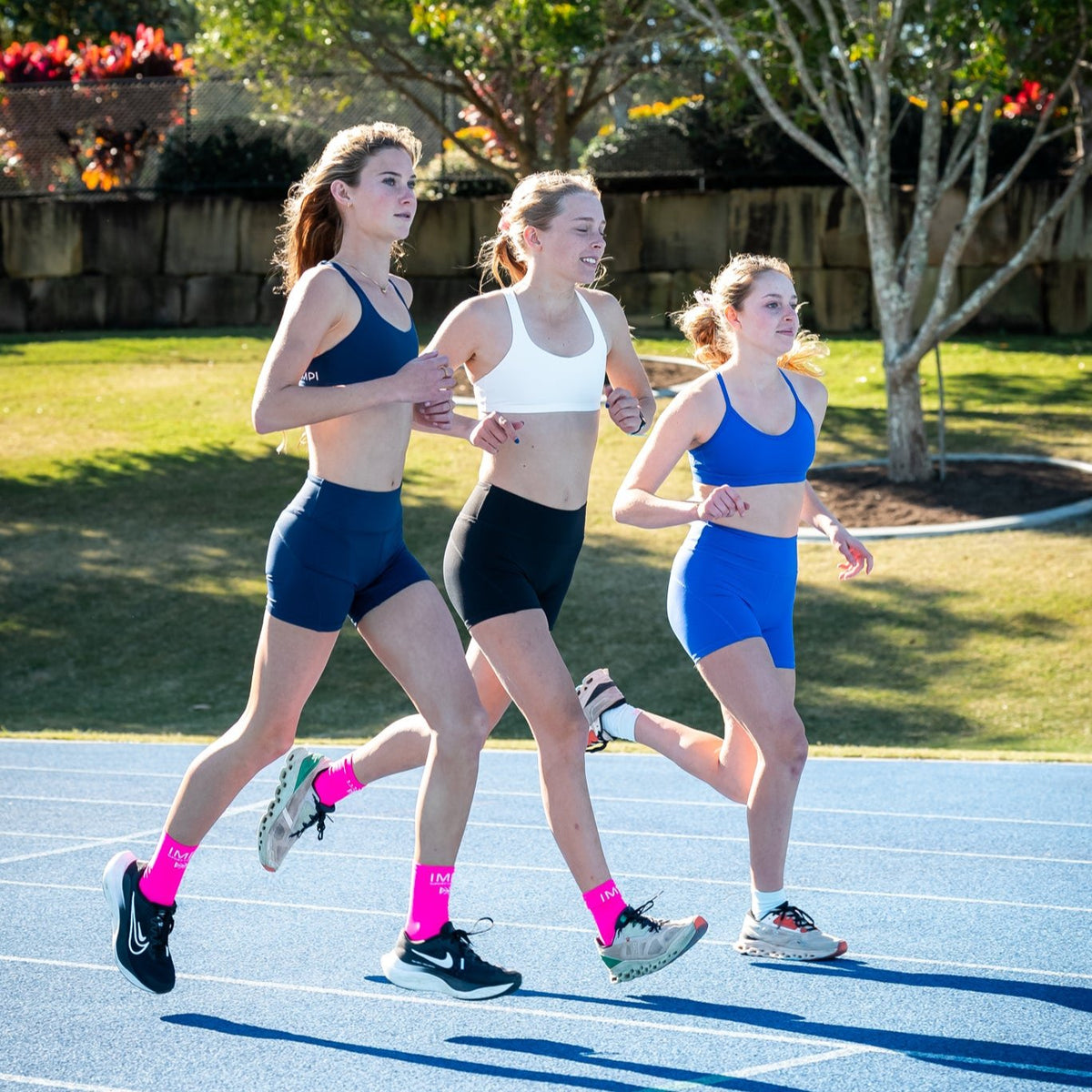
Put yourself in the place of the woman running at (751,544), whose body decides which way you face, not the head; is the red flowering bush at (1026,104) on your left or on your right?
on your left

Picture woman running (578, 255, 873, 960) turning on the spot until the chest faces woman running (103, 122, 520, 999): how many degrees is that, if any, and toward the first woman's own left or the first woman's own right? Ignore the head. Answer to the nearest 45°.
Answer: approximately 90° to the first woman's own right

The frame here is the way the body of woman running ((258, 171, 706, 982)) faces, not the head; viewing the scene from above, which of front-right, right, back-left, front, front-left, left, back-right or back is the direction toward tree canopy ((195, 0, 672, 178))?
back-left

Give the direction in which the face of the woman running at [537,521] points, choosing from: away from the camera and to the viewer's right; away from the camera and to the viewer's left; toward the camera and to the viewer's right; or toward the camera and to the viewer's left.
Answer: toward the camera and to the viewer's right

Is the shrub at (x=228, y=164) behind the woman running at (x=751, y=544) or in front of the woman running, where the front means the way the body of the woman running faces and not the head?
behind

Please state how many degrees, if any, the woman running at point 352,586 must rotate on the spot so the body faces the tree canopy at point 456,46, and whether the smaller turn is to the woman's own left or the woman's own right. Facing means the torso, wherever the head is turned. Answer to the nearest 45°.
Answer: approximately 135° to the woman's own left

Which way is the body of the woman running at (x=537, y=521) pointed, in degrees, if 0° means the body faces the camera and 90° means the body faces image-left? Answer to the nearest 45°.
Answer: approximately 315°

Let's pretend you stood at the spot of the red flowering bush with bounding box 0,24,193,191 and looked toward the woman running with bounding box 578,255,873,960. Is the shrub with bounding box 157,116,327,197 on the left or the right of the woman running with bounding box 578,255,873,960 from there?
left

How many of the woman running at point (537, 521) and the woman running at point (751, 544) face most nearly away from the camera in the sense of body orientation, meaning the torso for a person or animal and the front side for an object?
0
